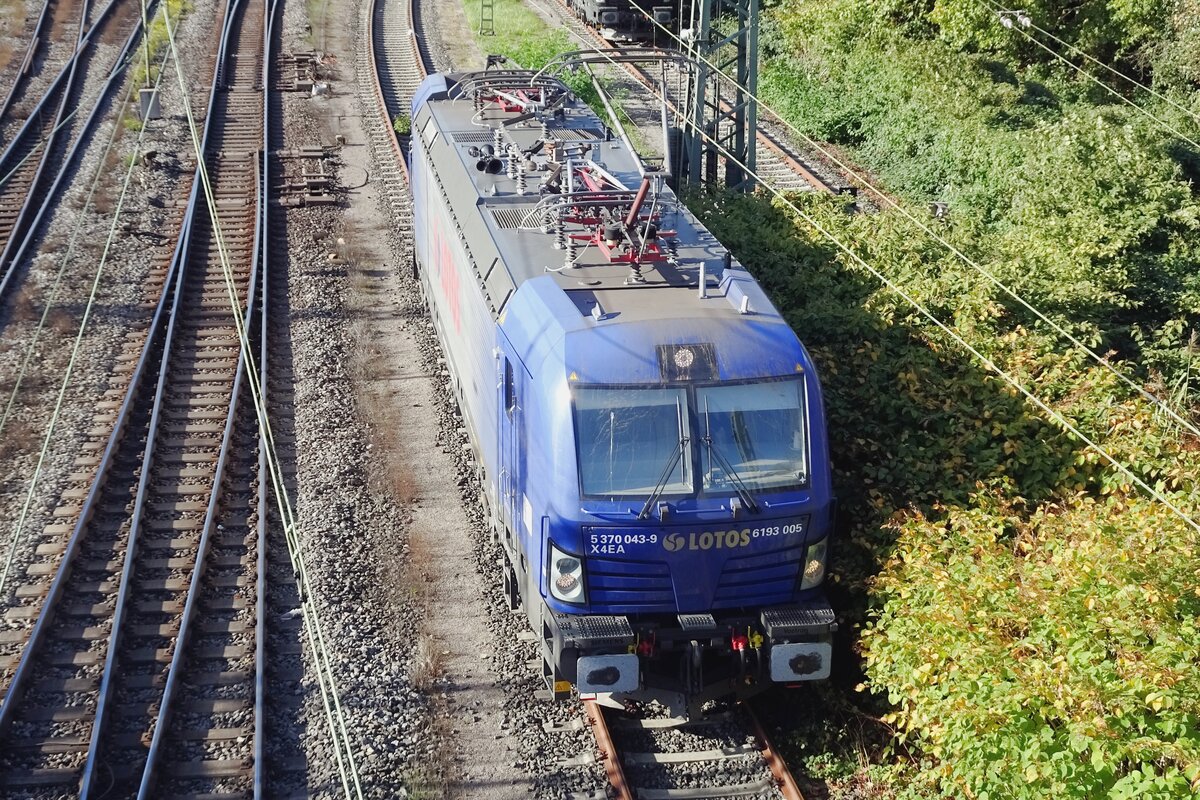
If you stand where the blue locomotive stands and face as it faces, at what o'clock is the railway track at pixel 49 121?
The railway track is roughly at 5 o'clock from the blue locomotive.

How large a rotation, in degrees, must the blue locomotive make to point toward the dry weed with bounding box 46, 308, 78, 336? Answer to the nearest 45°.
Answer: approximately 135° to its right

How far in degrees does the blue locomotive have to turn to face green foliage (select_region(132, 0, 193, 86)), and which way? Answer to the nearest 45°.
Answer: approximately 135° to its right

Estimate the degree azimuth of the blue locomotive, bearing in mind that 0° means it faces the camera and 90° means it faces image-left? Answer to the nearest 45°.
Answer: approximately 0°

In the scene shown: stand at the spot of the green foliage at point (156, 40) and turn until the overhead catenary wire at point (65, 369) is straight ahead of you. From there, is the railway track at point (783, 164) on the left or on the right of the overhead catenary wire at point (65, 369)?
left

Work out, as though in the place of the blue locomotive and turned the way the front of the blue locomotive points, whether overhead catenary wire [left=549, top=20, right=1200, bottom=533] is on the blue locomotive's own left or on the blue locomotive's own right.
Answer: on the blue locomotive's own left

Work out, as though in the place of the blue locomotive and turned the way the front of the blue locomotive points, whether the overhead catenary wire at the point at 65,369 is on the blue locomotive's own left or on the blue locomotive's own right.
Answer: on the blue locomotive's own right

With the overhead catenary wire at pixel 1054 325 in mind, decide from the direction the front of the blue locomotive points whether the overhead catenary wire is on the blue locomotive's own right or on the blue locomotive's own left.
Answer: on the blue locomotive's own left

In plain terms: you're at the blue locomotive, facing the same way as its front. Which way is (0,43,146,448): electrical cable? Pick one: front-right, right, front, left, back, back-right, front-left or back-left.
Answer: back-right

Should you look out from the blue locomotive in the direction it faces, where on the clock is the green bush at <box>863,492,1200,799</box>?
The green bush is roughly at 10 o'clock from the blue locomotive.
